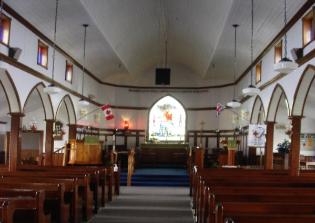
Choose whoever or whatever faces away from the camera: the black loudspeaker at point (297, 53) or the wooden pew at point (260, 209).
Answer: the wooden pew

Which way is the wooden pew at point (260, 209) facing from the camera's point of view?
away from the camera

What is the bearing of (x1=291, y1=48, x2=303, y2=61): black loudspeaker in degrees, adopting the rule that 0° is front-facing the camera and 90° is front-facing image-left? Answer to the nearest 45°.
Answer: approximately 45°

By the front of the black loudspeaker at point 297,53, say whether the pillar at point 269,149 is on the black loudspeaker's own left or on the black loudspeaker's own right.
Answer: on the black loudspeaker's own right

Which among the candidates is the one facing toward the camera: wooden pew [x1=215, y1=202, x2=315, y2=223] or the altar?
the altar

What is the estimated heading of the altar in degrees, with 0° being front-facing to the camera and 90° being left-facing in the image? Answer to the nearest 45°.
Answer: approximately 0°
